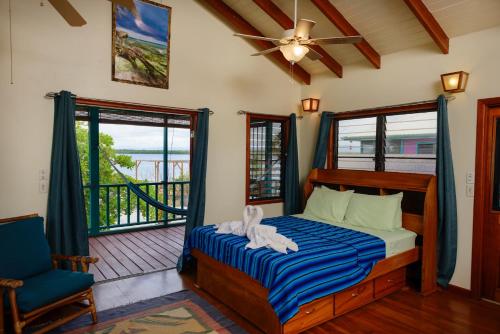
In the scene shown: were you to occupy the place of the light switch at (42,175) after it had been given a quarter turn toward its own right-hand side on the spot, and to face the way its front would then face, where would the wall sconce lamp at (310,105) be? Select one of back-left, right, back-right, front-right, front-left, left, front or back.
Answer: back

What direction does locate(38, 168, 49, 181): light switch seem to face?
toward the camera

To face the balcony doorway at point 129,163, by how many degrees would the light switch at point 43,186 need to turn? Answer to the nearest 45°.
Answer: approximately 135° to its left

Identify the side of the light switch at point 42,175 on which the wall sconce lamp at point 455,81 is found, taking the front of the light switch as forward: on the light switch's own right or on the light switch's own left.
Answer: on the light switch's own left

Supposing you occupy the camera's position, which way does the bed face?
facing the viewer and to the left of the viewer

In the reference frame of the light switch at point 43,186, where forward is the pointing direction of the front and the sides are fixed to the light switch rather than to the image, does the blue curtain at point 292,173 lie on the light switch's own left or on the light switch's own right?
on the light switch's own left

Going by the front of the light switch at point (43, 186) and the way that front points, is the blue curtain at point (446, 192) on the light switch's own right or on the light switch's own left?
on the light switch's own left

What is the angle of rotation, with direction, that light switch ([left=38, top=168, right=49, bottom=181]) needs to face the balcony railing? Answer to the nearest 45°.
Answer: approximately 135° to its left

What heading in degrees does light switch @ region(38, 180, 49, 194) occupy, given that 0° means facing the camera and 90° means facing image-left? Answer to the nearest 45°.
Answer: approximately 0°

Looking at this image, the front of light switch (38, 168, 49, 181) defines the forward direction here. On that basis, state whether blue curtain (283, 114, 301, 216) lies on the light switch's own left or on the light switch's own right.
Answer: on the light switch's own left

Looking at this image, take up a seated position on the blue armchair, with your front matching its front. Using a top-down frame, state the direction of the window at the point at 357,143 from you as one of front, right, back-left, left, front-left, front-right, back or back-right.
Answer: front-left
